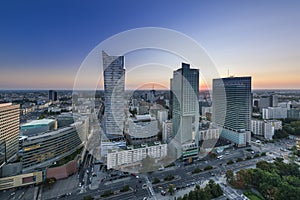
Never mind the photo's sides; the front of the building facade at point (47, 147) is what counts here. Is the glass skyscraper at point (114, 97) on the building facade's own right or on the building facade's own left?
on the building facade's own left

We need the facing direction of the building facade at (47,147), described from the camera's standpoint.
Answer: facing the viewer and to the right of the viewer

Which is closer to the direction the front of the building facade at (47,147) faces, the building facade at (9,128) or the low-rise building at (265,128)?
the low-rise building

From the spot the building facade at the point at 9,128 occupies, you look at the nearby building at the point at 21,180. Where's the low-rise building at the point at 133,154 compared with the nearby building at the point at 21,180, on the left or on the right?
left
